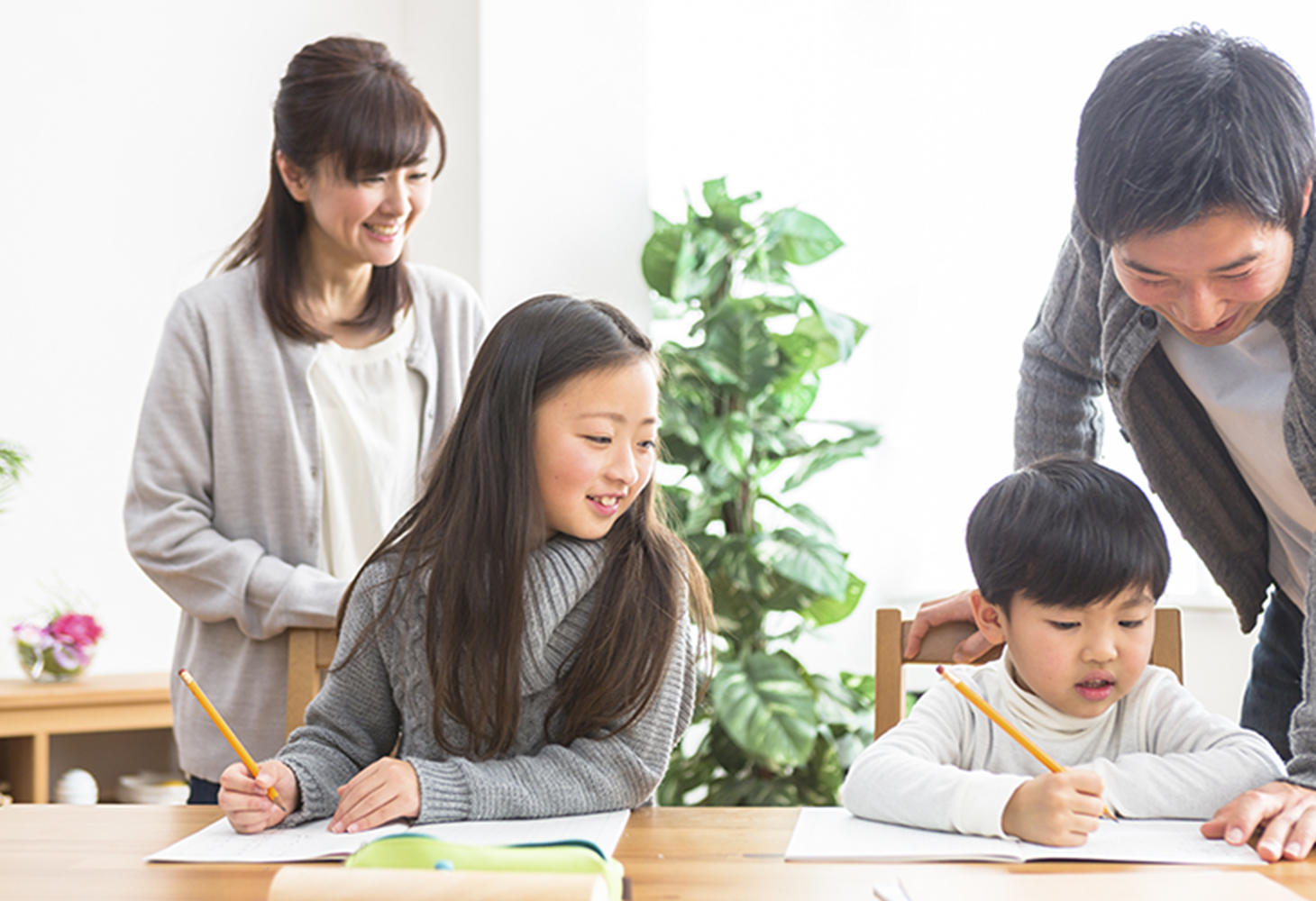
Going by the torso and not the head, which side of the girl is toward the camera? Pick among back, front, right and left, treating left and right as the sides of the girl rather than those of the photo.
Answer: front

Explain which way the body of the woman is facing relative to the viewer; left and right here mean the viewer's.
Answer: facing the viewer and to the right of the viewer

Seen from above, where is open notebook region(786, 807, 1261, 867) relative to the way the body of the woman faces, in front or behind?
in front

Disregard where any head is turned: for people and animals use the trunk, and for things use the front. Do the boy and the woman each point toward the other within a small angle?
no

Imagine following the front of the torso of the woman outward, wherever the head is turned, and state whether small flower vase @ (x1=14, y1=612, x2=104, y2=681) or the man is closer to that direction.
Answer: the man

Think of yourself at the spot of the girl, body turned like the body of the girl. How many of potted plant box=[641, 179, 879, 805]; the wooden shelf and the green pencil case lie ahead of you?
1

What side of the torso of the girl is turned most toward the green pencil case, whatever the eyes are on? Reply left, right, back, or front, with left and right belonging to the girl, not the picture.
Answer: front

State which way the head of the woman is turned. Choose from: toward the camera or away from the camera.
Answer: toward the camera

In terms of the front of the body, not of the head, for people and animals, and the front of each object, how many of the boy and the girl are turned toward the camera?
2

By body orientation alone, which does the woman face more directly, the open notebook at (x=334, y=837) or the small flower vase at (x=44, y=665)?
the open notebook

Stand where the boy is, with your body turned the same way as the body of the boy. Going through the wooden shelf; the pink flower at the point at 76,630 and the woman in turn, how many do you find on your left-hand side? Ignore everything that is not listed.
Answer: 0

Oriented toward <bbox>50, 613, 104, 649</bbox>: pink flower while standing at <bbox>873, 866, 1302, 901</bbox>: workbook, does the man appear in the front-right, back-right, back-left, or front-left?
front-right

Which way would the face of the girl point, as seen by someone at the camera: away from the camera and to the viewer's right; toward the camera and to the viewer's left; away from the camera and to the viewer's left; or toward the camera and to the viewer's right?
toward the camera and to the viewer's right

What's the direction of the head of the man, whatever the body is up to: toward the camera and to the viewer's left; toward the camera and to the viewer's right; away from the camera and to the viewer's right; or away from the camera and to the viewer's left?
toward the camera and to the viewer's left

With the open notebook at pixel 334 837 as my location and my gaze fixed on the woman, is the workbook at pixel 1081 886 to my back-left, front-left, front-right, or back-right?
back-right

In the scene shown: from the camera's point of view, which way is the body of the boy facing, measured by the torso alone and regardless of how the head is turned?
toward the camera
